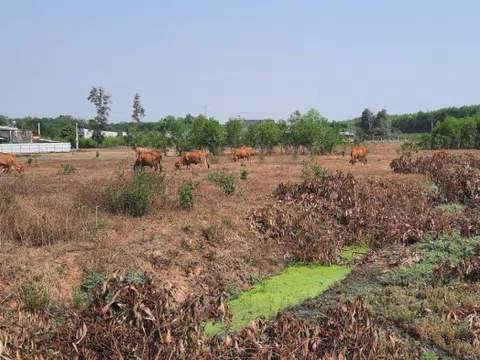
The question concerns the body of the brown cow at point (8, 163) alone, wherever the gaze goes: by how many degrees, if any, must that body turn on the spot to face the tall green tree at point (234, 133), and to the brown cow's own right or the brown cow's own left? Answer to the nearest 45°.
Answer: approximately 45° to the brown cow's own left

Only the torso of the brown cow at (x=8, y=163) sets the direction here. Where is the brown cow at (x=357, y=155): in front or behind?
in front

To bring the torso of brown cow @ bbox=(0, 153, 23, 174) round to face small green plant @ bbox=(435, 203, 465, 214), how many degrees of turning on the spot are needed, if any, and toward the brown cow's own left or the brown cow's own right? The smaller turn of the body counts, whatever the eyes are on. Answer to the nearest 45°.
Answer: approximately 45° to the brown cow's own right

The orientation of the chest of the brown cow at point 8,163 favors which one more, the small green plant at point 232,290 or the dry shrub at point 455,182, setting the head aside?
the dry shrub

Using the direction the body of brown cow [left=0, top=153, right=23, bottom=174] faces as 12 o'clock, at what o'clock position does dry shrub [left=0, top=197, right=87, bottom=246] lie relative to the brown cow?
The dry shrub is roughly at 3 o'clock from the brown cow.

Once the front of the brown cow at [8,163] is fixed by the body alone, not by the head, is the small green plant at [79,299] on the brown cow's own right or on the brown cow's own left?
on the brown cow's own right

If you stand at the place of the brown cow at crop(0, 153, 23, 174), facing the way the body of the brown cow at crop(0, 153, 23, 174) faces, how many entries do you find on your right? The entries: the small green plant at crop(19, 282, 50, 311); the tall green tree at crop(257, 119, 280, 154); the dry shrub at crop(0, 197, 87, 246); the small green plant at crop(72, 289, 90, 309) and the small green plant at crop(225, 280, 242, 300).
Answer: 4

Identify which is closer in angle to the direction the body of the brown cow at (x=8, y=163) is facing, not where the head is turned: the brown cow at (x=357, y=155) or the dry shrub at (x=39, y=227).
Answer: the brown cow

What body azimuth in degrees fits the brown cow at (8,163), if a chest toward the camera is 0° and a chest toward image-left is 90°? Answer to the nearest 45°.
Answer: approximately 270°
